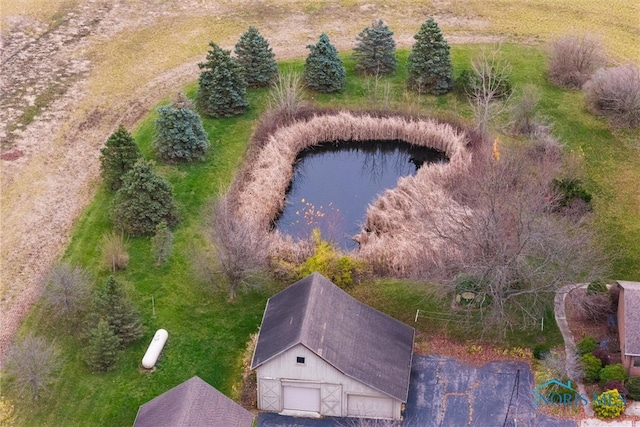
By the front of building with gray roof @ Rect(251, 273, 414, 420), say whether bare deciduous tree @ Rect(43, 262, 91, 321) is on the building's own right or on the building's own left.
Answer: on the building's own right

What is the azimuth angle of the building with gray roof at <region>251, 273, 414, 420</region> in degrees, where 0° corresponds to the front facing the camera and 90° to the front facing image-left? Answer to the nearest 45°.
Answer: approximately 0°

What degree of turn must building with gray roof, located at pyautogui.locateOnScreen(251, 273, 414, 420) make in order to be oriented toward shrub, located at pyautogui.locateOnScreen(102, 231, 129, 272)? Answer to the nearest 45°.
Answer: approximately 135° to its right

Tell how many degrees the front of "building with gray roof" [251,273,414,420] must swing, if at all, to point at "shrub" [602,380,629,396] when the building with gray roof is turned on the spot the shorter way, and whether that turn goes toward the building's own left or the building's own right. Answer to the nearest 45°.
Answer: approximately 90° to the building's own left

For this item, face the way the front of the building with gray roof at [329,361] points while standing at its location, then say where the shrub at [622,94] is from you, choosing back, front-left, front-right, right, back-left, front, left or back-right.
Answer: back-left

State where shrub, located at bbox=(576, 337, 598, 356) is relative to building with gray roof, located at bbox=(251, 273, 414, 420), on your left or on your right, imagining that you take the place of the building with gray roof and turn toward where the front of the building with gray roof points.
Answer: on your left

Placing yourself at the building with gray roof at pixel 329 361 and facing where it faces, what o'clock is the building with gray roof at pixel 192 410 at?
the building with gray roof at pixel 192 410 is roughly at 2 o'clock from the building with gray roof at pixel 329 361.

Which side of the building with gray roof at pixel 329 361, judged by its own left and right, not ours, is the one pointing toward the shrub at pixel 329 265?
back

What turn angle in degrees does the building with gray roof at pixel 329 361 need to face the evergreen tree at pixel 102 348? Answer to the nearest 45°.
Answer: approximately 90° to its right

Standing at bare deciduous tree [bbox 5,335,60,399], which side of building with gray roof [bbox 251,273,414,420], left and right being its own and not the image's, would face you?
right

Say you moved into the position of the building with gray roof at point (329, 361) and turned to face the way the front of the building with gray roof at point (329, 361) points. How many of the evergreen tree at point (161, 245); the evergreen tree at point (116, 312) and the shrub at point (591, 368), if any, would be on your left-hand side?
1

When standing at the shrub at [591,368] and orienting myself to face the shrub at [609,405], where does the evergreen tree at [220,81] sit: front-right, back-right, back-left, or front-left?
back-right

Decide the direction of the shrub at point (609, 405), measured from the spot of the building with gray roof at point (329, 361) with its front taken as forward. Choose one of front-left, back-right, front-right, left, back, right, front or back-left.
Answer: left
